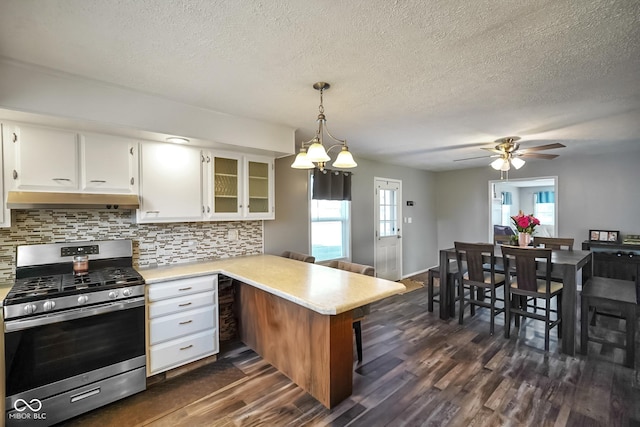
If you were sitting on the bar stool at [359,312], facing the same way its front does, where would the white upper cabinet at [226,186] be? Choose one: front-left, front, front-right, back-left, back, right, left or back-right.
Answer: front-right

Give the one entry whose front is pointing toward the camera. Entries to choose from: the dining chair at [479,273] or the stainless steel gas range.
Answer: the stainless steel gas range

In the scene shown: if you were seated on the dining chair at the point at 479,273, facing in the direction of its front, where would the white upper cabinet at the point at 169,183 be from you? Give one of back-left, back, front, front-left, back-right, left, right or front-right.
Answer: back

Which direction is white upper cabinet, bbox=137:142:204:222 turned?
toward the camera

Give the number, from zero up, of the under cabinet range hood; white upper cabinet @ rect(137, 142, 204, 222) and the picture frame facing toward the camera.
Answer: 3

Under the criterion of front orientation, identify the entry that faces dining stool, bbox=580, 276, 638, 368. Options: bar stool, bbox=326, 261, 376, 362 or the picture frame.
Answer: the picture frame

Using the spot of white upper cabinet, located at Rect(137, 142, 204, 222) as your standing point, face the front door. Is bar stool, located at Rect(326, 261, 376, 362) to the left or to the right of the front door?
right

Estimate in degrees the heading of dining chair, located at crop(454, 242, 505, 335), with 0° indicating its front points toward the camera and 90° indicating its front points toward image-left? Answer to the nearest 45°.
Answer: approximately 225°

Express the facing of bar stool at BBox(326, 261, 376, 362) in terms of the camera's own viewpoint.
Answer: facing the viewer and to the left of the viewer

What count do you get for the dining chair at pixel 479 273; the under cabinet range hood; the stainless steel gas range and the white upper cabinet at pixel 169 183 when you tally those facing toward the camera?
3

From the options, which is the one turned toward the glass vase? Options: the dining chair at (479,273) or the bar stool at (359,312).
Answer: the dining chair at (479,273)

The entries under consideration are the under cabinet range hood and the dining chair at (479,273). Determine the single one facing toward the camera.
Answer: the under cabinet range hood

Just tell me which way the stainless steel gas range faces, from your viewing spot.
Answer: facing the viewer

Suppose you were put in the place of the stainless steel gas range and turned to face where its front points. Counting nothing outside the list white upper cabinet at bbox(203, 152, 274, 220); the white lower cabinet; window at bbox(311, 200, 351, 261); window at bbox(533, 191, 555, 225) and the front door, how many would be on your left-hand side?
5

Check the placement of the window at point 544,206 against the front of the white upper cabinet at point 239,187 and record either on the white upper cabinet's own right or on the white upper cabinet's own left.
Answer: on the white upper cabinet's own left

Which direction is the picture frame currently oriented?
toward the camera

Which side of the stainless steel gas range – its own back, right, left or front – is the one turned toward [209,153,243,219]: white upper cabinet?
left

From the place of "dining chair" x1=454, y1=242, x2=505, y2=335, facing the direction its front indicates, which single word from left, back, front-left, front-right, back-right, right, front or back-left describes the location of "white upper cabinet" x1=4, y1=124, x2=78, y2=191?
back

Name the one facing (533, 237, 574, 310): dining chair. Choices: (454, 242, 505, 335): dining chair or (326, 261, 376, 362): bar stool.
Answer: (454, 242, 505, 335): dining chair

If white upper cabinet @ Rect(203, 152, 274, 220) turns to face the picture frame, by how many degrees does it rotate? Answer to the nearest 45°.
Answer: approximately 45° to its left
